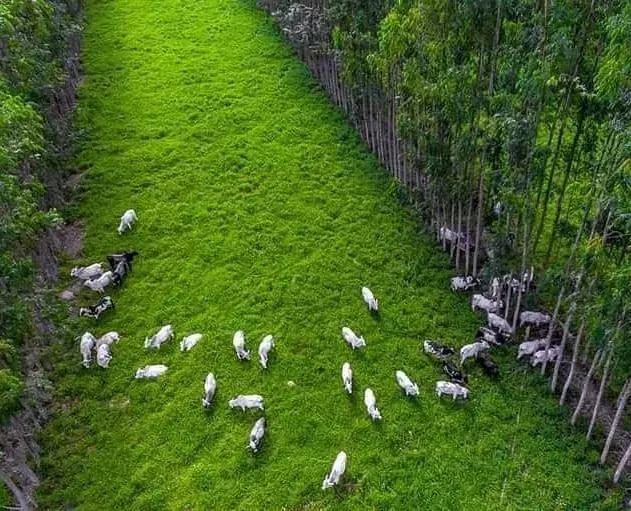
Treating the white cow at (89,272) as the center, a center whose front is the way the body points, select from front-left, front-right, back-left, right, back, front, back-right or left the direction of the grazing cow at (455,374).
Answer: back-left

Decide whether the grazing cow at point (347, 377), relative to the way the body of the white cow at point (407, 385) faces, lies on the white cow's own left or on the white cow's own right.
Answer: on the white cow's own right

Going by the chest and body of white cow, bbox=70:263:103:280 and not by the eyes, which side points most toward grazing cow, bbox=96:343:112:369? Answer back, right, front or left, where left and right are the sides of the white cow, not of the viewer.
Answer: left

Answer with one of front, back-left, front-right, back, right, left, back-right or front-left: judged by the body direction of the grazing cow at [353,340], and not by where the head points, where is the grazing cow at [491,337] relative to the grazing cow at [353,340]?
front-left

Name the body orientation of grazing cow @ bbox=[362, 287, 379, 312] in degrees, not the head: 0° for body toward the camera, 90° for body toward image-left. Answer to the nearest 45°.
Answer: approximately 315°

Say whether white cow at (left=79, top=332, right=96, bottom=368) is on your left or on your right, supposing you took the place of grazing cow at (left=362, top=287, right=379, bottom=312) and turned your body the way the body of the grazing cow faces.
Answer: on your right

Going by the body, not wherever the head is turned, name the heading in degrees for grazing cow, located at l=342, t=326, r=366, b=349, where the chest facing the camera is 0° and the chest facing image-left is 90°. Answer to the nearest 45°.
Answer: approximately 315°
